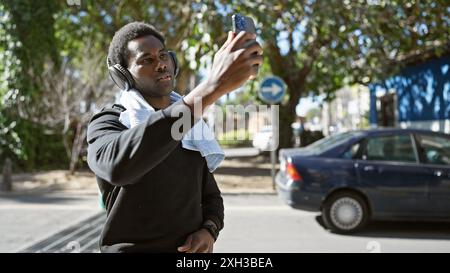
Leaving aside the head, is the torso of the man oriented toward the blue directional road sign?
no

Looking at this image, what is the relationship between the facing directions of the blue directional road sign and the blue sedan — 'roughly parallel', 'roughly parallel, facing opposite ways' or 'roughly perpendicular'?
roughly perpendicular

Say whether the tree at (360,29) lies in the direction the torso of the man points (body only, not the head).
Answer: no

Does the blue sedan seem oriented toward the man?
no

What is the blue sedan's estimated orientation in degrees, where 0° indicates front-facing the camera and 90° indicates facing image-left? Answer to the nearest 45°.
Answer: approximately 270°

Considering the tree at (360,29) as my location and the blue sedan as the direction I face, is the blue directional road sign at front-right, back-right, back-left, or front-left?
front-right

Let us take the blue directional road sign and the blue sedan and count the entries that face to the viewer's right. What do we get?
1

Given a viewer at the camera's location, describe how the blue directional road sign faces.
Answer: facing the viewer

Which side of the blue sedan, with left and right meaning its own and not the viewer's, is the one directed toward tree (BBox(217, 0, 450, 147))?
left

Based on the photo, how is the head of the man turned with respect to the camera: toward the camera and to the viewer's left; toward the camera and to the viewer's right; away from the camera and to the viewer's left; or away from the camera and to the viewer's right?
toward the camera and to the viewer's right

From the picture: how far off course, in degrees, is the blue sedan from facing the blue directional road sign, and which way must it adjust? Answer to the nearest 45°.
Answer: approximately 135° to its left

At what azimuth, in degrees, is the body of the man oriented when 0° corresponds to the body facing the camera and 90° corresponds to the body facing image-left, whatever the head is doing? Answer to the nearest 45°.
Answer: approximately 315°

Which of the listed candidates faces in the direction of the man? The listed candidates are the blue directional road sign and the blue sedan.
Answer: the blue directional road sign

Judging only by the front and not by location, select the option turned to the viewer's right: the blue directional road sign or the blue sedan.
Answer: the blue sedan
